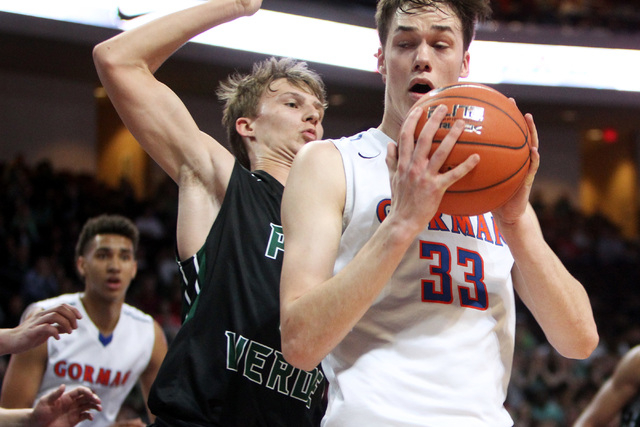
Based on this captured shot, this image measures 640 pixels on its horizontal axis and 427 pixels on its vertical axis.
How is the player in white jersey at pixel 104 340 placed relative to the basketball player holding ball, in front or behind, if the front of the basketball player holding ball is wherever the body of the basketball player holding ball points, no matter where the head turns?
behind

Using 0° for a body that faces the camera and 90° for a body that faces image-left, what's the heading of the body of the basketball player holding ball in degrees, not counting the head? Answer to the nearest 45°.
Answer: approximately 0°
